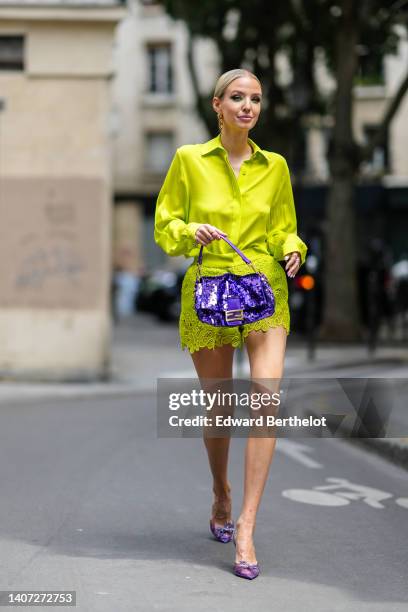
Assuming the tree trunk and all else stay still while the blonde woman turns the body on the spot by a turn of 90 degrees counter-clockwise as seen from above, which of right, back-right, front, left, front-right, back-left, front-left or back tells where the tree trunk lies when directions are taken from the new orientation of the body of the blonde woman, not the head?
left

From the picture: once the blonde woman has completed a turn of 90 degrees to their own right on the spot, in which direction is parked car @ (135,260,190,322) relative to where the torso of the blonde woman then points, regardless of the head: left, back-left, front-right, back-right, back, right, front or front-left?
right

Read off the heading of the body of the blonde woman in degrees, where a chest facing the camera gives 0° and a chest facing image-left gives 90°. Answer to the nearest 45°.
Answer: approximately 0°
